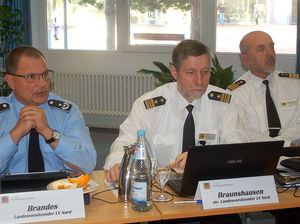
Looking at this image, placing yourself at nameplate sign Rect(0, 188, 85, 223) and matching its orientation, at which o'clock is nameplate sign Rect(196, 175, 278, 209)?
nameplate sign Rect(196, 175, 278, 209) is roughly at 9 o'clock from nameplate sign Rect(0, 188, 85, 223).

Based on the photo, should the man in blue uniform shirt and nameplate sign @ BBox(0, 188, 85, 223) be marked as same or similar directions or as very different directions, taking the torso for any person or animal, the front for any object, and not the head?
same or similar directions

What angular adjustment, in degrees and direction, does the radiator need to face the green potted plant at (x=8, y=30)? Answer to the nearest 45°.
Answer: approximately 90° to its right

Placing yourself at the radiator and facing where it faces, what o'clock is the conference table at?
The conference table is roughly at 12 o'clock from the radiator.

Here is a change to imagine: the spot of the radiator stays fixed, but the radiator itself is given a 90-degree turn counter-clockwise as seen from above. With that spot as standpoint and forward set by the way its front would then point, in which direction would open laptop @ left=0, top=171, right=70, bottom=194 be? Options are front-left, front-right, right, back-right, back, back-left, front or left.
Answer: right

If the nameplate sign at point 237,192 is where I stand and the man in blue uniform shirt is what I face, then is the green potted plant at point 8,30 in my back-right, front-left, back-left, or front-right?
front-right

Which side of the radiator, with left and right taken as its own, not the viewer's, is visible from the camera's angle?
front

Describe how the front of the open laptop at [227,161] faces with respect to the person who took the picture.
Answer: facing away from the viewer and to the left of the viewer

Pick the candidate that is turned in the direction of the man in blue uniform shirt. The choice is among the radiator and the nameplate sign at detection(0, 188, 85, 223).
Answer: the radiator

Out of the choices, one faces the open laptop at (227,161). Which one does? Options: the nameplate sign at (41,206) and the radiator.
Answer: the radiator

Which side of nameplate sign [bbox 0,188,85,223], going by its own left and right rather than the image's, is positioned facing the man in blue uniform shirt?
back

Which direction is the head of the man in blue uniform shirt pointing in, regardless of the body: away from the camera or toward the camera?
toward the camera

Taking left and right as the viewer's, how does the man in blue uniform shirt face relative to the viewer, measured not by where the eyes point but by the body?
facing the viewer

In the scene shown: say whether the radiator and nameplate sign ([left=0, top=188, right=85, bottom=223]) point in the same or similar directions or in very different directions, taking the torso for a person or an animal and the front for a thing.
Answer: same or similar directions

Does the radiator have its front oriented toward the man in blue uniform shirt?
yes
